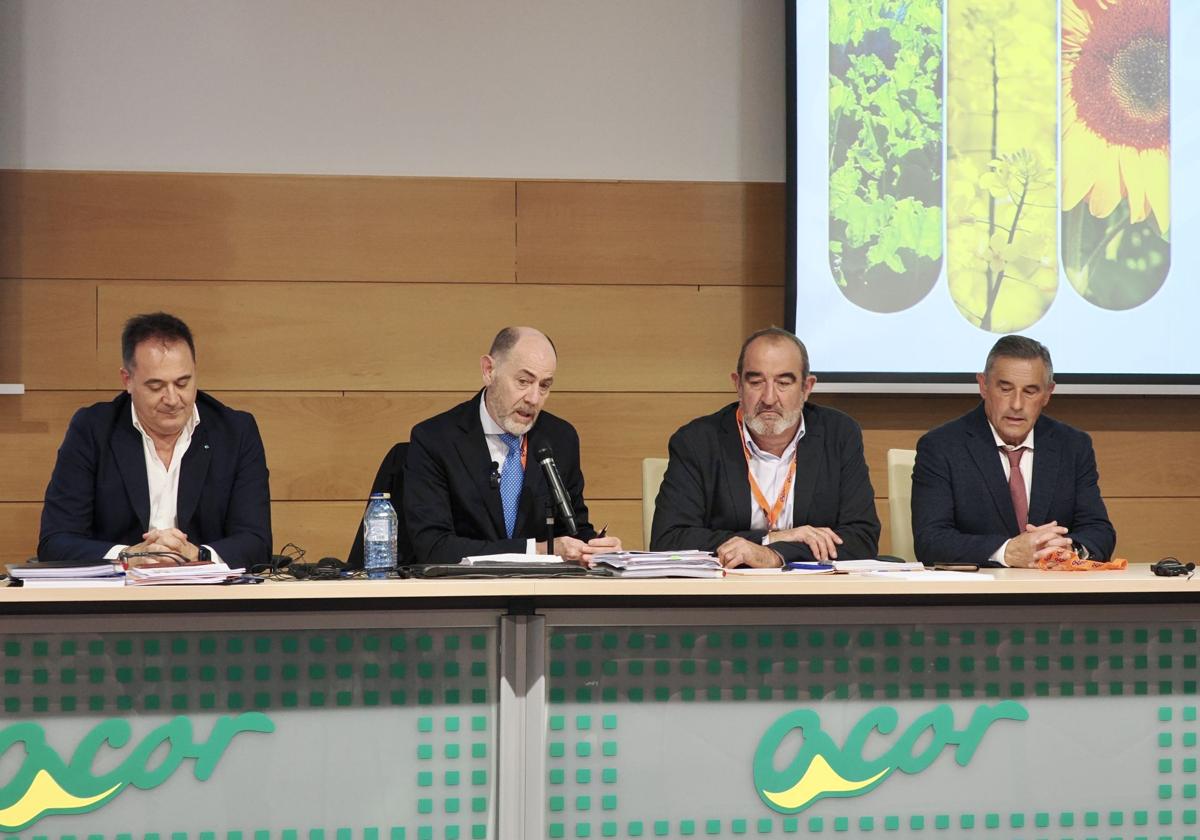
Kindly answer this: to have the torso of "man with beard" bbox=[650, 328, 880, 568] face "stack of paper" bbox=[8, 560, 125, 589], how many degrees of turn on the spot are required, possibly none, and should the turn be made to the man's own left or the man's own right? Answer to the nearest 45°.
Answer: approximately 45° to the man's own right

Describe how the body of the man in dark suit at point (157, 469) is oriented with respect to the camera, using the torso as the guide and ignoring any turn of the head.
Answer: toward the camera

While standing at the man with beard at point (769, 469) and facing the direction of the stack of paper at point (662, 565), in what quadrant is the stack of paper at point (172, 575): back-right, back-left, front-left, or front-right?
front-right

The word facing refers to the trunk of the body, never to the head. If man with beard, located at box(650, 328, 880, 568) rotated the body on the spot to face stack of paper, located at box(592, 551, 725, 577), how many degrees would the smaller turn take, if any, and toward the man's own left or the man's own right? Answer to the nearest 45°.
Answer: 0° — they already face it

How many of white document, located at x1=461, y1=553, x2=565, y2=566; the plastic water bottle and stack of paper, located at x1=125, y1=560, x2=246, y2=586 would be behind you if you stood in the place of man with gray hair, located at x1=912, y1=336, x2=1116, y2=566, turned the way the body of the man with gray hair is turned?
0

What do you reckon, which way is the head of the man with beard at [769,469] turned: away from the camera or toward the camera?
toward the camera

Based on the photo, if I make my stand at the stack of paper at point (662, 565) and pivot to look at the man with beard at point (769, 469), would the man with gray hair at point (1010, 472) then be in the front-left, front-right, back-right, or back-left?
front-right

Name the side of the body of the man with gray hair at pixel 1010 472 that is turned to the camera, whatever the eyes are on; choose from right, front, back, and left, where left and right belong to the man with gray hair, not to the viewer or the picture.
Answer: front
